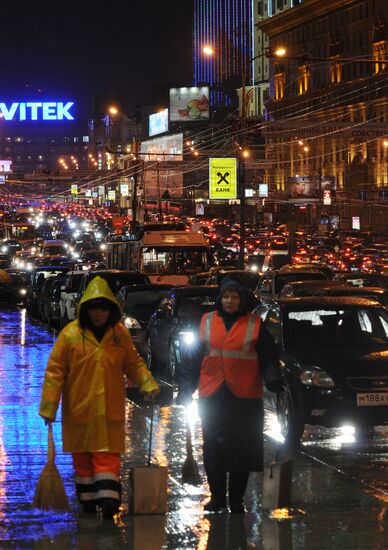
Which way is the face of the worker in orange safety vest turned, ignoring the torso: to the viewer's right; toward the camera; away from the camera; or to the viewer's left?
toward the camera

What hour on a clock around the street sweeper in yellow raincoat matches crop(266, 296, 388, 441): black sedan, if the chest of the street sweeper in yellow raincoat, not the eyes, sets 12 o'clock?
The black sedan is roughly at 7 o'clock from the street sweeper in yellow raincoat.

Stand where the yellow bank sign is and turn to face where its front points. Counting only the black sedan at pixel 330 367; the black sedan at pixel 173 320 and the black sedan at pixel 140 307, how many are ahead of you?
3

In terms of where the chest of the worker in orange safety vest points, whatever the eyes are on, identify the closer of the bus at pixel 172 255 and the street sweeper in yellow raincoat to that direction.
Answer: the street sweeper in yellow raincoat

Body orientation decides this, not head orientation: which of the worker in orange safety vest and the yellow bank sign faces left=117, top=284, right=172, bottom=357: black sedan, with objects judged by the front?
the yellow bank sign

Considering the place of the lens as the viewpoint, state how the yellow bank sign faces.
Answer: facing the viewer

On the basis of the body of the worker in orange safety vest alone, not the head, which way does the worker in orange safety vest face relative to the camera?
toward the camera

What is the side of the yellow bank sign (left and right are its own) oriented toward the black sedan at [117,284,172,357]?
front

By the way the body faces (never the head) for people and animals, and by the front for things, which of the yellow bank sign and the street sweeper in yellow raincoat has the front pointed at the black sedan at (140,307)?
the yellow bank sign

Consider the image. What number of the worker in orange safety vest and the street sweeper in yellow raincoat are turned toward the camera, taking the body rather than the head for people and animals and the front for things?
2

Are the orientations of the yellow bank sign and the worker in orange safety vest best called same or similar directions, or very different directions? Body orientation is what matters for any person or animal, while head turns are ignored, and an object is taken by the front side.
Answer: same or similar directions

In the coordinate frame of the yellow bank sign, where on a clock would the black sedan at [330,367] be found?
The black sedan is roughly at 12 o'clock from the yellow bank sign.

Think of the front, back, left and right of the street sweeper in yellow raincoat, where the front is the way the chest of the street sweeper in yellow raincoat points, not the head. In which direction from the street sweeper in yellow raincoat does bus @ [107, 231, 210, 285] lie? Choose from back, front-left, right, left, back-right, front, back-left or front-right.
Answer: back

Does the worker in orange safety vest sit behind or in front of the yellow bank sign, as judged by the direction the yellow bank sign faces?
in front

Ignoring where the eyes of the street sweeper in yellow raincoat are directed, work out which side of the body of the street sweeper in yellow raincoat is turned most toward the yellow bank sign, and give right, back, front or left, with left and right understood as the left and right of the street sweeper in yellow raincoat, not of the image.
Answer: back

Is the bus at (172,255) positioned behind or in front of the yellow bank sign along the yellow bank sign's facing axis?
in front

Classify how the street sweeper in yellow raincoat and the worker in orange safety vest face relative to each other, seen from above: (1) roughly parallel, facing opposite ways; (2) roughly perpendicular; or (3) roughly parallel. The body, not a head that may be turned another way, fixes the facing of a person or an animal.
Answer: roughly parallel
